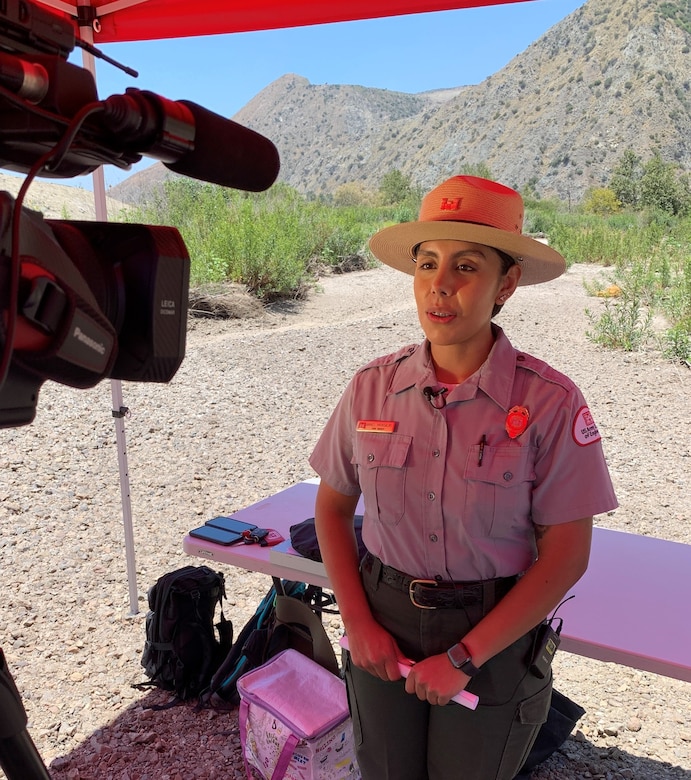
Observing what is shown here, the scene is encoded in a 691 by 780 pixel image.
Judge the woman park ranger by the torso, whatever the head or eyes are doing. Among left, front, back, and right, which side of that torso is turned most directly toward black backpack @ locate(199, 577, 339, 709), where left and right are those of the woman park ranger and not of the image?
right

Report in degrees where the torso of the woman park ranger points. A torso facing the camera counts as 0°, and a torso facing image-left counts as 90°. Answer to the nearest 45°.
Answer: approximately 45°

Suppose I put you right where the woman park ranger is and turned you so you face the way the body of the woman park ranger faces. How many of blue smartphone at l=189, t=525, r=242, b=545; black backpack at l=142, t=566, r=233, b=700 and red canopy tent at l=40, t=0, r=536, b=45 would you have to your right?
3

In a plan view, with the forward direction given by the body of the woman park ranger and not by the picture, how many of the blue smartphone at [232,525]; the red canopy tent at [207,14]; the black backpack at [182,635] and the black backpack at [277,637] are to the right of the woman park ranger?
4

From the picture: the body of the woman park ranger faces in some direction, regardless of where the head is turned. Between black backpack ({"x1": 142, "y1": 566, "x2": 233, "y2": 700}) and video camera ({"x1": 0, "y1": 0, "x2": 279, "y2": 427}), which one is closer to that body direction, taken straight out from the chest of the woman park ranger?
the video camera

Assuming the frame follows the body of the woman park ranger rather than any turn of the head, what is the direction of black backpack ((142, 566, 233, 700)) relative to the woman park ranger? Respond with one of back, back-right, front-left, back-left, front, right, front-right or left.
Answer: right

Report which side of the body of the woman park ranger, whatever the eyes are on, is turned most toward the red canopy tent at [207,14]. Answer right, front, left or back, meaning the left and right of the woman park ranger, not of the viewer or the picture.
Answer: right

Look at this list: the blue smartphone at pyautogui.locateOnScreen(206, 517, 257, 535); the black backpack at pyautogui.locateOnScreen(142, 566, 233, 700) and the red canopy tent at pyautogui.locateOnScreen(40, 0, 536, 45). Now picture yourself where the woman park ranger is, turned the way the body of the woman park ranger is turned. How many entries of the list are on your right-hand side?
3

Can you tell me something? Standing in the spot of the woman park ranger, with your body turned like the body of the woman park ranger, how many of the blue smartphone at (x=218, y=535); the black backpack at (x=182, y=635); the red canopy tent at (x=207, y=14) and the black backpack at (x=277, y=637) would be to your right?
4

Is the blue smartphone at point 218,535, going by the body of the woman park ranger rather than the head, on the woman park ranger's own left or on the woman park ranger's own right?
on the woman park ranger's own right

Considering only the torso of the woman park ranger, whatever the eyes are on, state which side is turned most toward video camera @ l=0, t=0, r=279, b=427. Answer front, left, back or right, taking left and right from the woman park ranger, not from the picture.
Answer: front

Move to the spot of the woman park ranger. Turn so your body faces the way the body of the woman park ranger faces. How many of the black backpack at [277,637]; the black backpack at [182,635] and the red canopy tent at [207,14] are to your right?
3
